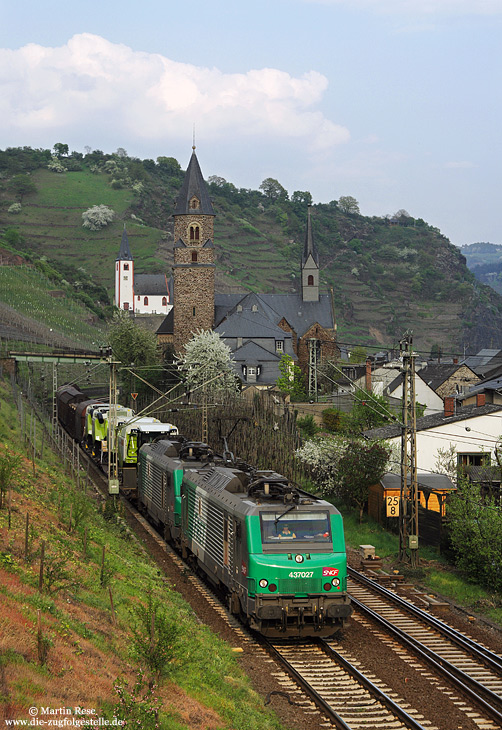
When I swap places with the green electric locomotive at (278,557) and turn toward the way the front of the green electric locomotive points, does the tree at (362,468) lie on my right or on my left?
on my left

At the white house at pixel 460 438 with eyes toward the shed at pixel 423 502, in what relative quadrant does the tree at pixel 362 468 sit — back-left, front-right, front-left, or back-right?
front-right

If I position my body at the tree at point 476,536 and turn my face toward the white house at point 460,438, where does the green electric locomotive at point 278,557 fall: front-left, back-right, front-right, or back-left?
back-left

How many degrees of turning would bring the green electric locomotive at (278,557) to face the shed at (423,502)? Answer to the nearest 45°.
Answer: approximately 135° to its left

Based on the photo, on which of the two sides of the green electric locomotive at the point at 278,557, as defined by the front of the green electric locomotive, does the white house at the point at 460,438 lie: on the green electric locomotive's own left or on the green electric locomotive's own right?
on the green electric locomotive's own left

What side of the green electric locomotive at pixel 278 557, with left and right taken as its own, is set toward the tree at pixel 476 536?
left

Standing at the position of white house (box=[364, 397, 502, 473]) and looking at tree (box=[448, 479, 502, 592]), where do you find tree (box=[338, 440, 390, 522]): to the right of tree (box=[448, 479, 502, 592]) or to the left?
right

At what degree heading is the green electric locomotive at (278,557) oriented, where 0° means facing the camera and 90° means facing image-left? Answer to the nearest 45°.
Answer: approximately 315°
